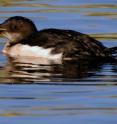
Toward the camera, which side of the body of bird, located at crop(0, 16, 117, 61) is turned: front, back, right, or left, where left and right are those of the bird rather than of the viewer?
left
